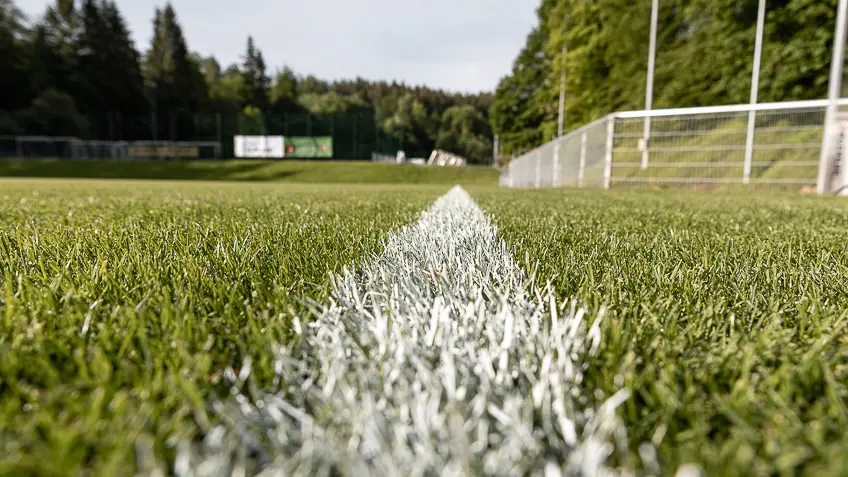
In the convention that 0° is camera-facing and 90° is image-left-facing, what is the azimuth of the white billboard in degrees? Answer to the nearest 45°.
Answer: approximately 0°

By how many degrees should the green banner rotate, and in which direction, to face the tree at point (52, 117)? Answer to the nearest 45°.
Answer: approximately 90° to its right

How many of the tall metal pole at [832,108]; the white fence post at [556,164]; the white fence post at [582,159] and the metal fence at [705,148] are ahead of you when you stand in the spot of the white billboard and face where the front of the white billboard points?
4

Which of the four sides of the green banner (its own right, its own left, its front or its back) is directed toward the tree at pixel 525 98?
left

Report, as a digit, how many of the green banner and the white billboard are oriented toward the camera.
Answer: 2

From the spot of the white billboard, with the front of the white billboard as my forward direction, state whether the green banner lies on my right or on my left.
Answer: on my left

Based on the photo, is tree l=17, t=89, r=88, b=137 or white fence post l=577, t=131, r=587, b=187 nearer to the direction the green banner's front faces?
the white fence post

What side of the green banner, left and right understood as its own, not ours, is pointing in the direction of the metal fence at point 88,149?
right

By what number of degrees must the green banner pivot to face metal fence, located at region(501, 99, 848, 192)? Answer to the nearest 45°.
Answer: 0° — it already faces it

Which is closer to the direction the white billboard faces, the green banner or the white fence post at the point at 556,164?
the white fence post

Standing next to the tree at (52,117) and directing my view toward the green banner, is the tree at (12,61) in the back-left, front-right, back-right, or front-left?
back-left
